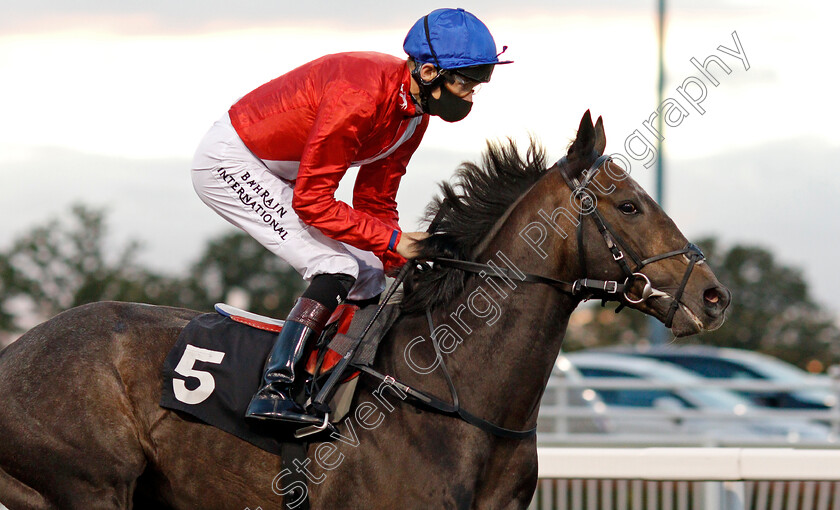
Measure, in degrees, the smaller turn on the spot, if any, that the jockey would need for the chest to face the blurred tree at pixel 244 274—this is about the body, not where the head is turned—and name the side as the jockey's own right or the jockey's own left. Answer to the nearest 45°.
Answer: approximately 90° to the jockey's own left

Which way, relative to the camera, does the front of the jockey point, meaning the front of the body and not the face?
to the viewer's right

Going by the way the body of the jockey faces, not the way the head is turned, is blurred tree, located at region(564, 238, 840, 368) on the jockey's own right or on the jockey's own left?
on the jockey's own left

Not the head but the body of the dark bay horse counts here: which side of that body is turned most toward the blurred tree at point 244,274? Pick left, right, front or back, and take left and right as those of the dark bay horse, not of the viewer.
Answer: left

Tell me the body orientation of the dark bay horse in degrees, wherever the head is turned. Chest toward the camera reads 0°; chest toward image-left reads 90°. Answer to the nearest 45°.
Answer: approximately 270°
